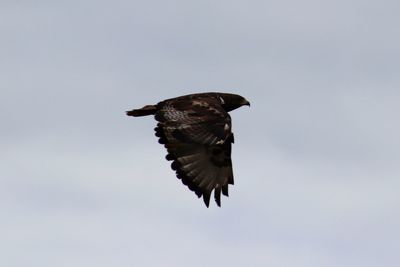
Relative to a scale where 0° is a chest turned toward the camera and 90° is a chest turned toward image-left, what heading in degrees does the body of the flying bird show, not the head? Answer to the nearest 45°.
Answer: approximately 270°
